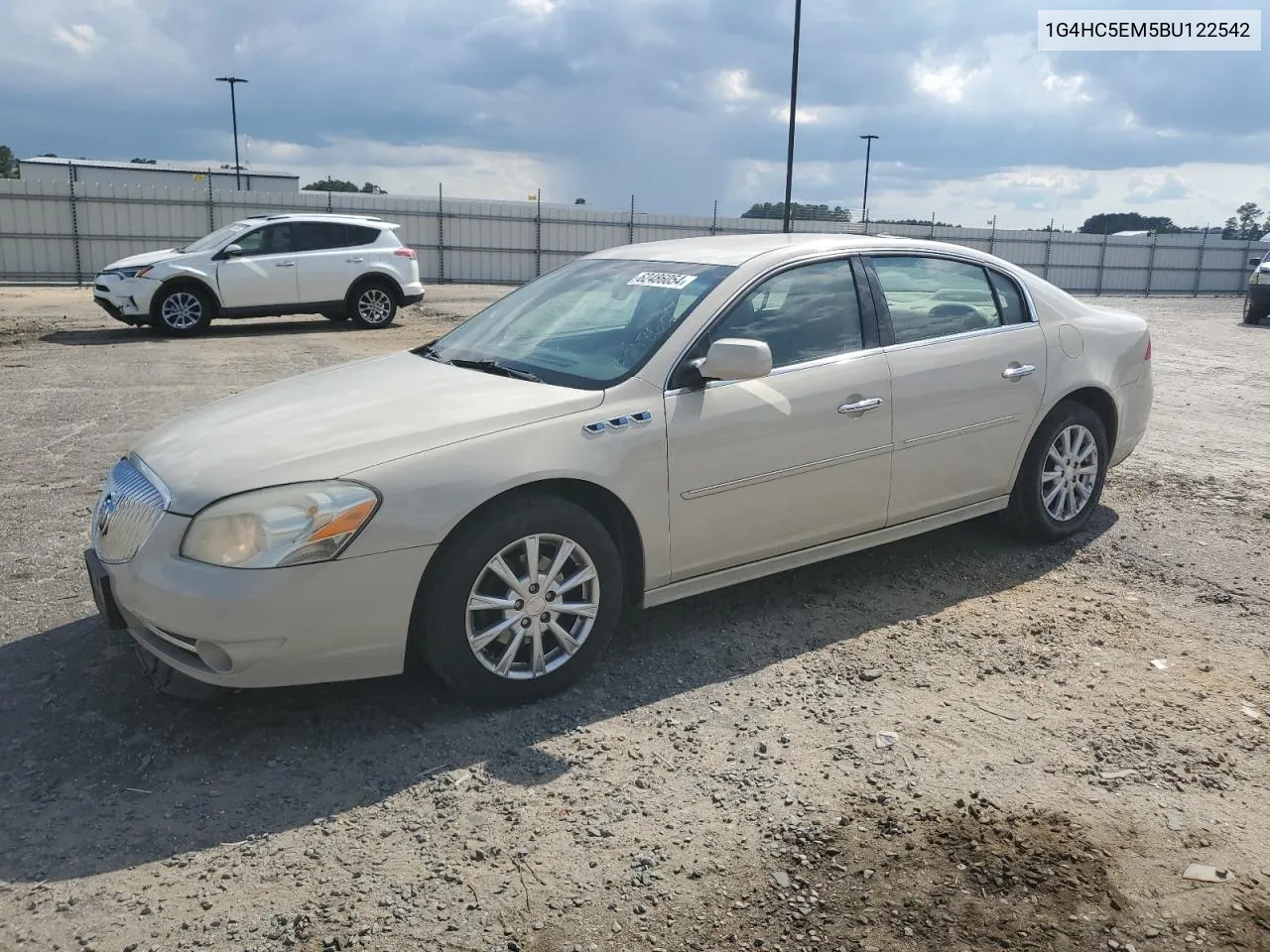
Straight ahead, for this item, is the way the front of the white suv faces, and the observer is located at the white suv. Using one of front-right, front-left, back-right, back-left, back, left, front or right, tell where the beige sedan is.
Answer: left

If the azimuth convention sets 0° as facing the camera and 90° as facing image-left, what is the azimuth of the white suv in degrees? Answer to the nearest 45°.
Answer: approximately 90°

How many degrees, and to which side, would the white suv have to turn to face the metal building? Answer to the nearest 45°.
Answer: approximately 90° to its right

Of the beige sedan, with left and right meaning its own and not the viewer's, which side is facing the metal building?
right

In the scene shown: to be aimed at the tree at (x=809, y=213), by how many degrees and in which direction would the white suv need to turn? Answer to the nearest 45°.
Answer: approximately 135° to its right

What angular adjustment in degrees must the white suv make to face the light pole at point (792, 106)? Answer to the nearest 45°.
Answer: approximately 135° to its right

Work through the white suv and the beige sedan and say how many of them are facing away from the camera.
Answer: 0

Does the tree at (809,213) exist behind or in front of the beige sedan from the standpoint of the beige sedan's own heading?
behind
